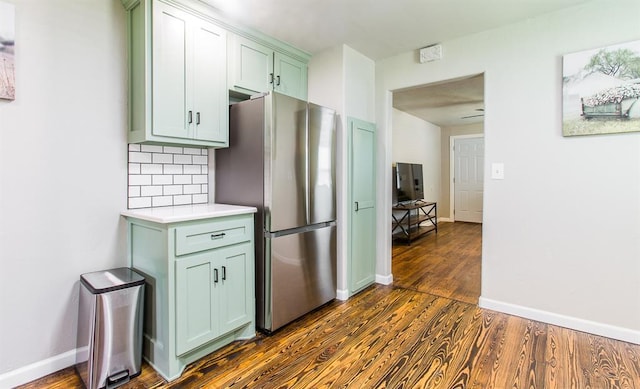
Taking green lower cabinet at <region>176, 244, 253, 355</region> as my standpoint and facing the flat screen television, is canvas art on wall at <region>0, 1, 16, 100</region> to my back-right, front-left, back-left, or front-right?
back-left

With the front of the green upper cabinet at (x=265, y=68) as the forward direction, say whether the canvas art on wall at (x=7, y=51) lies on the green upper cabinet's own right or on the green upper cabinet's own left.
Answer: on the green upper cabinet's own right

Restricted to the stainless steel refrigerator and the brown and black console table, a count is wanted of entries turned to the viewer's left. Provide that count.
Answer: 0

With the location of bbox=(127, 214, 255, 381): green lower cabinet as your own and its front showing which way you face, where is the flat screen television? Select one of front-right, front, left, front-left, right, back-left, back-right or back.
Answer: left

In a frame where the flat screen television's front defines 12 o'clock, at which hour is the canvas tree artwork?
The canvas tree artwork is roughly at 1 o'clock from the flat screen television.

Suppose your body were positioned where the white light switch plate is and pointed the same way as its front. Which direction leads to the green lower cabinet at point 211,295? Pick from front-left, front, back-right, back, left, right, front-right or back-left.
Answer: front-right

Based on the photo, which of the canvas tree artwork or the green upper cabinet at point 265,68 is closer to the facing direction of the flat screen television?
the canvas tree artwork

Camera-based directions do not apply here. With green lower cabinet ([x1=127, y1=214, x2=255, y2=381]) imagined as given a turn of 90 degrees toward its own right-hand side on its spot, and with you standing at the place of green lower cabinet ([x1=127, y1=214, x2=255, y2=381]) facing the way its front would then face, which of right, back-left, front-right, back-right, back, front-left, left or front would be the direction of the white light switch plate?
back-left

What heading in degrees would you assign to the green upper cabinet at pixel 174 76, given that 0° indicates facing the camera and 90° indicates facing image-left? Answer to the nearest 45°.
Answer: approximately 315°

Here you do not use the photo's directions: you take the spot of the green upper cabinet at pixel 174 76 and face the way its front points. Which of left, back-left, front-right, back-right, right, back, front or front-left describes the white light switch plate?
front-left

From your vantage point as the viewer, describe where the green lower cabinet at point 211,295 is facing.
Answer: facing the viewer and to the right of the viewer

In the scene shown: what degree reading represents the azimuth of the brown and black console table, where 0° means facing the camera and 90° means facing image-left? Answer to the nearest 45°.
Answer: approximately 315°
